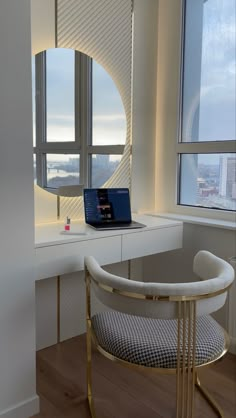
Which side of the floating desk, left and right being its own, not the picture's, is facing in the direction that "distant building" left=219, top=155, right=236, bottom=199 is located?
left

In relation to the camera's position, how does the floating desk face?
facing the viewer and to the right of the viewer

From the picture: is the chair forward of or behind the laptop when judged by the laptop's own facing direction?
forward

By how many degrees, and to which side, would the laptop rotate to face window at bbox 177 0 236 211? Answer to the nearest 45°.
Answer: approximately 90° to its left

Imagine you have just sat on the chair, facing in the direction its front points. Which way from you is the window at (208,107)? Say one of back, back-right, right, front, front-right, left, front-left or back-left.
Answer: front-right

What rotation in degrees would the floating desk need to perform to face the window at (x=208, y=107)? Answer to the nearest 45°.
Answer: approximately 90° to its left

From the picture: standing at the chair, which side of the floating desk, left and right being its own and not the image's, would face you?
front

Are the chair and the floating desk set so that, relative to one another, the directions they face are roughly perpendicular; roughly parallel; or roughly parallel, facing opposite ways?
roughly parallel, facing opposite ways

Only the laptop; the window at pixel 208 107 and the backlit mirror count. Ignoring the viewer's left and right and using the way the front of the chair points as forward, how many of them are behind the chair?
0

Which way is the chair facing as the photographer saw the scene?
facing away from the viewer and to the left of the viewer

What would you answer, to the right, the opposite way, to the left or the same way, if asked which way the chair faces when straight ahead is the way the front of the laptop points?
the opposite way
